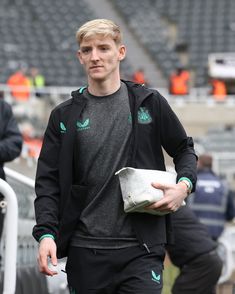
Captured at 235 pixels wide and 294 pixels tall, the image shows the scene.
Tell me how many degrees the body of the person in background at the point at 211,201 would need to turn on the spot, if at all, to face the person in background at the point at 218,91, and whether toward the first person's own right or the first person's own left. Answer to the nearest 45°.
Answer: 0° — they already face them

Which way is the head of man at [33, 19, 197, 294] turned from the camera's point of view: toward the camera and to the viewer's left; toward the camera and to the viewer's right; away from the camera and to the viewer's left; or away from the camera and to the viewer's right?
toward the camera and to the viewer's left

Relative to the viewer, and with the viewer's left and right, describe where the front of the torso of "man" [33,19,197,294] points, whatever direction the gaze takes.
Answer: facing the viewer

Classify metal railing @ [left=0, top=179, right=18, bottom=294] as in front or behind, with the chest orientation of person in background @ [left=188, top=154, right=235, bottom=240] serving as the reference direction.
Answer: behind

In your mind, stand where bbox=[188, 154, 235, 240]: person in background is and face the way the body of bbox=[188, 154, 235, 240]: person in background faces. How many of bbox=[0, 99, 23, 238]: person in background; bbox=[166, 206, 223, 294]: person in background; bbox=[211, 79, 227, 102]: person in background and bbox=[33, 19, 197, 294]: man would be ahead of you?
1

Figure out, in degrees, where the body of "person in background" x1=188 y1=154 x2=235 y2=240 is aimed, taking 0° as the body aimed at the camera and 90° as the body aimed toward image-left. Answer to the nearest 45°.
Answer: approximately 180°

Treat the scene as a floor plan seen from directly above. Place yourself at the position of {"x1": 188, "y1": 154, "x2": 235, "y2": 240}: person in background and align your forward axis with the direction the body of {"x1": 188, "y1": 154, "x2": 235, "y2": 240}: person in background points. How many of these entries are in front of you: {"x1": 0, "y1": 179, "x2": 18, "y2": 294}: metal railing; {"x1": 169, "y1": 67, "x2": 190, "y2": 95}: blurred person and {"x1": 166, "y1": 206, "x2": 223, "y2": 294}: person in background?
1

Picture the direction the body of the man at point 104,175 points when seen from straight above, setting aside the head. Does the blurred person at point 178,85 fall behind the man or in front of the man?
behind

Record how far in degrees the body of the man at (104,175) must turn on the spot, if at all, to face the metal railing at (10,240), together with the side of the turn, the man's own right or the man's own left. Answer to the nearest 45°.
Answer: approximately 135° to the man's own right
